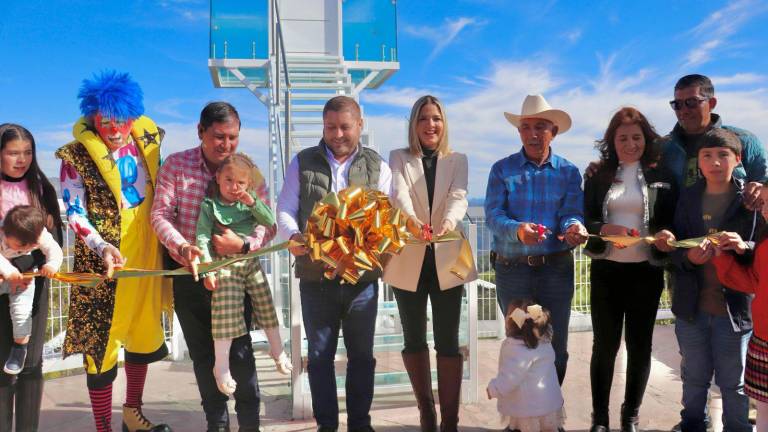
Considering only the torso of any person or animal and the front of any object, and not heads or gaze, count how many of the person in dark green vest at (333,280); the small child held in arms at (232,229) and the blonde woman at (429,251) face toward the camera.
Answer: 3

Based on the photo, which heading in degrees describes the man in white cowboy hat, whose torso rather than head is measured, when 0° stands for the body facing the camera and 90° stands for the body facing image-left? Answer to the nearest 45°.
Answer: approximately 0°

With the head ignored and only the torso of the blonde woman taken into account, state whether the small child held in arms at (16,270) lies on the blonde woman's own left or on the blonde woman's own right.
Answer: on the blonde woman's own right

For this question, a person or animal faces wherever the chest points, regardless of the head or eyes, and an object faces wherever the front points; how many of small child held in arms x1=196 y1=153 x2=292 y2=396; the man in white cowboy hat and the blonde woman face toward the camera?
3

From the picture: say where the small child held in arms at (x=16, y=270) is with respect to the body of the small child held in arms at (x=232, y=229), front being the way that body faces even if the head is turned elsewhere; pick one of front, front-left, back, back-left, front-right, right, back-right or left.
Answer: right

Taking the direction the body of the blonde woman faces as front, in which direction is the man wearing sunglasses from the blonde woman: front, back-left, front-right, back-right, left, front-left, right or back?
left
